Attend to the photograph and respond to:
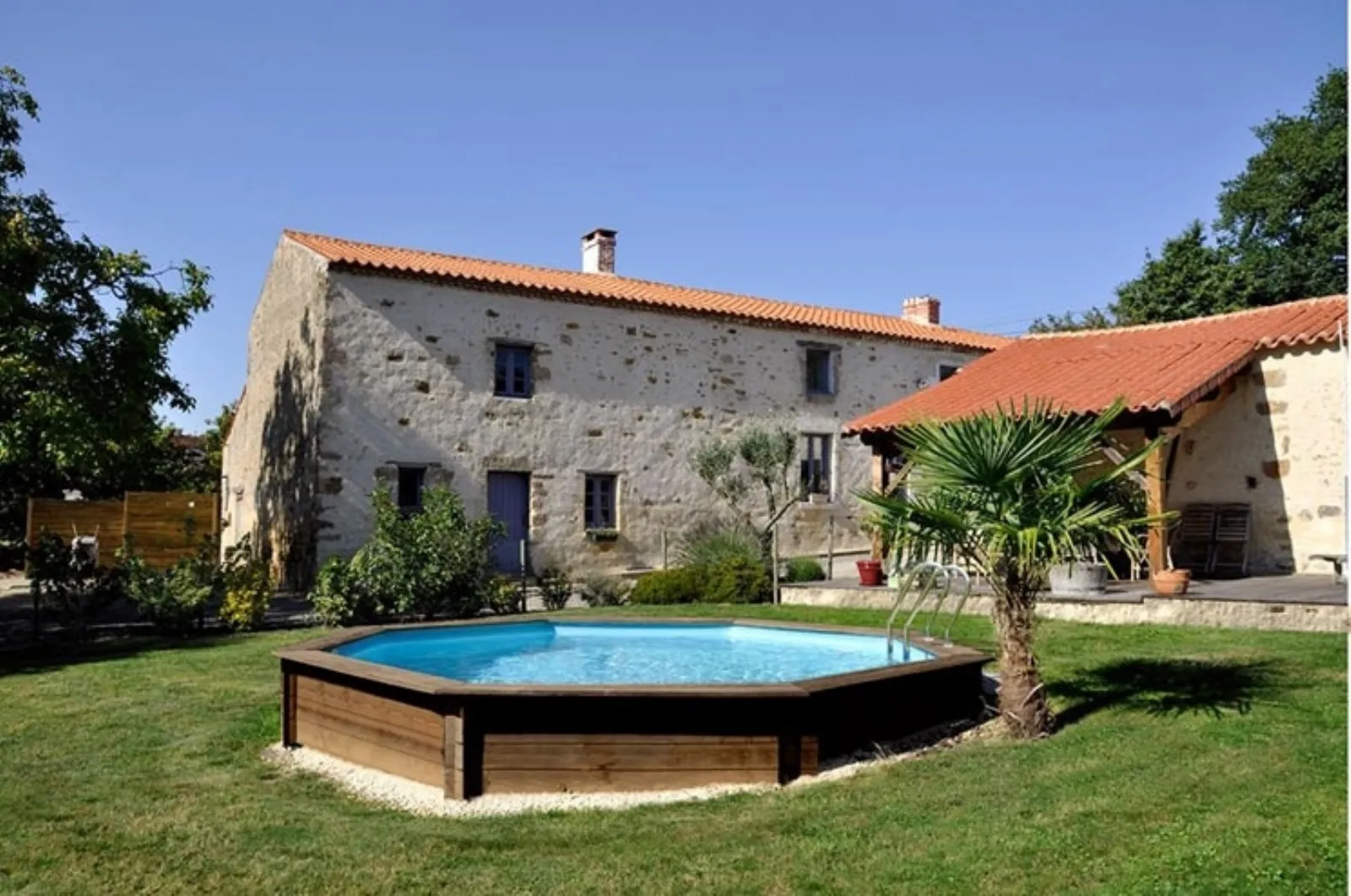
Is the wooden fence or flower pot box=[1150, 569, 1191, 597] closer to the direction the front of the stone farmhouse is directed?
the flower pot

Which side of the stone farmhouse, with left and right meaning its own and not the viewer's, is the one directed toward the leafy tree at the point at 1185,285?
left

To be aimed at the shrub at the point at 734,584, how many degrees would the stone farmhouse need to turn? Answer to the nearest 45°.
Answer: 0° — it already faces it

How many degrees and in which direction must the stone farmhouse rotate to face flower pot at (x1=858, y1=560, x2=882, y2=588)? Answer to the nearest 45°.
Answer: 0° — it already faces it

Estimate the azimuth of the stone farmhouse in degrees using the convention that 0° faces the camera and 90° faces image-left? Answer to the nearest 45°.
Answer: approximately 315°

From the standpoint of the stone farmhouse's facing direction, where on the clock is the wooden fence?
The wooden fence is roughly at 3 o'clock from the stone farmhouse.

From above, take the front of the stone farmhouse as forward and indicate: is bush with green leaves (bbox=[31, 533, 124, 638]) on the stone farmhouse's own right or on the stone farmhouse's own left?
on the stone farmhouse's own right

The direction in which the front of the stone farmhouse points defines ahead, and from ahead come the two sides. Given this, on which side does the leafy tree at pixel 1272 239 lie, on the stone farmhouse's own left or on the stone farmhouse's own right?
on the stone farmhouse's own left
